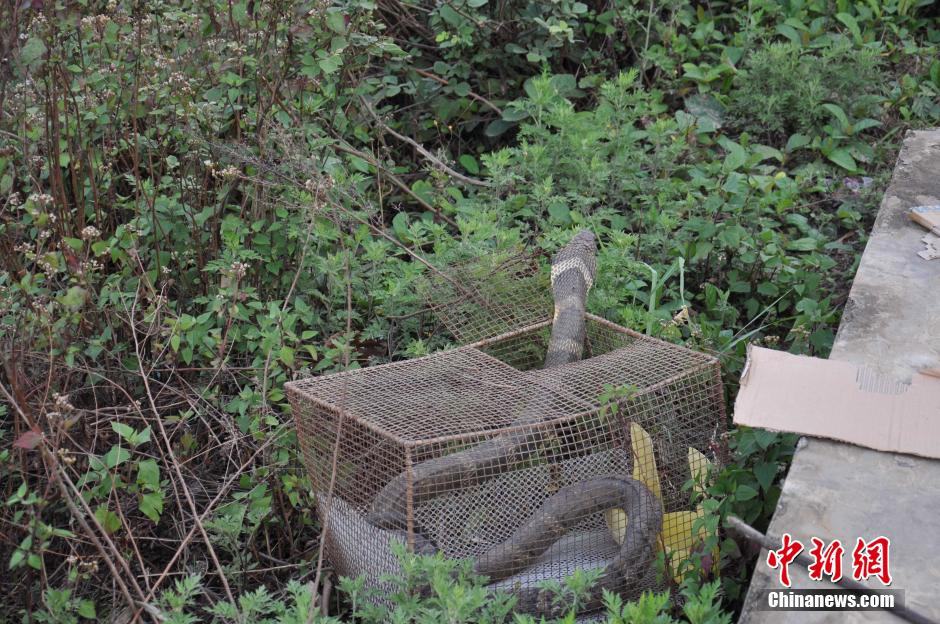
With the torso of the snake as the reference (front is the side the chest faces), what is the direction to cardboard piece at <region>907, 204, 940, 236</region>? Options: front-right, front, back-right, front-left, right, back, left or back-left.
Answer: front-right

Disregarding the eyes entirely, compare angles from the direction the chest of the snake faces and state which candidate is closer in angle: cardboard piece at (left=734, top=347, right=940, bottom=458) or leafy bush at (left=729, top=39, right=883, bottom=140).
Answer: the leafy bush

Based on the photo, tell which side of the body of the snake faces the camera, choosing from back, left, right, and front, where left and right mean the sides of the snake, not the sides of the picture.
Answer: back

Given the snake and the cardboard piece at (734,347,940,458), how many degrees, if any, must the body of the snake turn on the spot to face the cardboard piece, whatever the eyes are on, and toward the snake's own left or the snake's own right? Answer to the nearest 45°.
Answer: approximately 90° to the snake's own right

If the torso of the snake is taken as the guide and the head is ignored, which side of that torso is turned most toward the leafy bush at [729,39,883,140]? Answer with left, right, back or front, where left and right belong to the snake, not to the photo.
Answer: front
